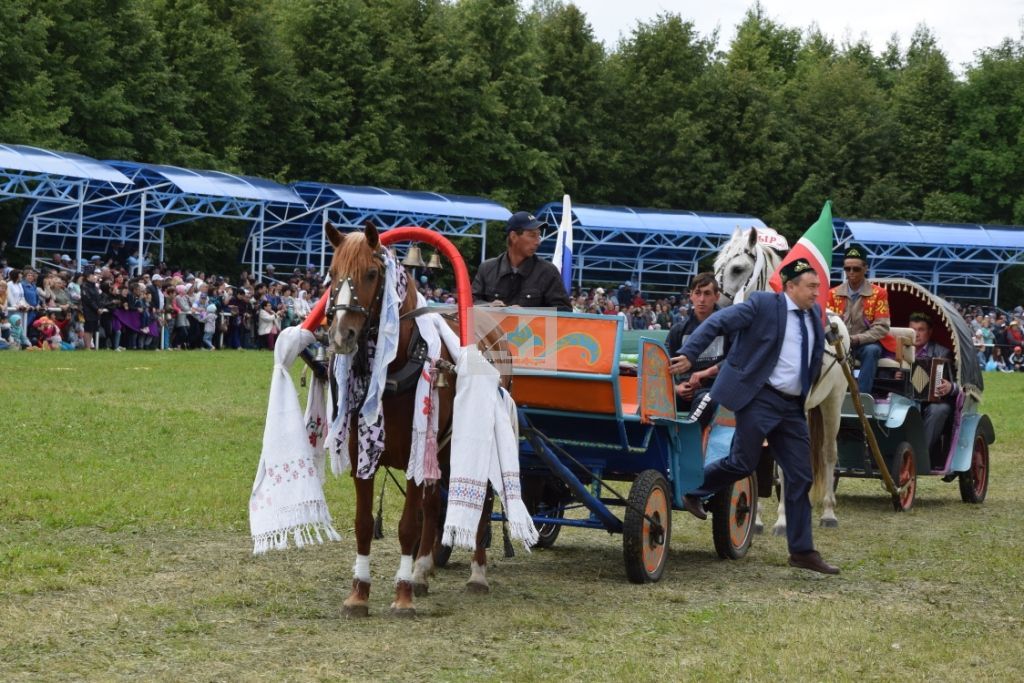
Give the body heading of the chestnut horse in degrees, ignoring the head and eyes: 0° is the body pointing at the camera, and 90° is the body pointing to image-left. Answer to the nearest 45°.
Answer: approximately 45°

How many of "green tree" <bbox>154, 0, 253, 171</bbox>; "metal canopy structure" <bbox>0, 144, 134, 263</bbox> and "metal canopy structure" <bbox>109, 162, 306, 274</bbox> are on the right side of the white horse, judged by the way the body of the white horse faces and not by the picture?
3

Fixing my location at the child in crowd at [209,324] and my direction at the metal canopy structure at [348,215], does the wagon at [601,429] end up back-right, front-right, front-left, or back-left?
back-right

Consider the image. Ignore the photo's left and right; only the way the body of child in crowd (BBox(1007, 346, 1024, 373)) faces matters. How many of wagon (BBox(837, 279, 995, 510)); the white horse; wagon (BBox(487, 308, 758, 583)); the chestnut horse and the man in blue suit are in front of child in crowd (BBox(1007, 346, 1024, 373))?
5

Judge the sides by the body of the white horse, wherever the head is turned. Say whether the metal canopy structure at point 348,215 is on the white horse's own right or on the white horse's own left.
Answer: on the white horse's own right

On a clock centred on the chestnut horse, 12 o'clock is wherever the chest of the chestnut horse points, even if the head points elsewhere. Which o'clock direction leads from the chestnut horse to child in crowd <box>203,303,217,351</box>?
The child in crowd is roughly at 4 o'clock from the chestnut horse.

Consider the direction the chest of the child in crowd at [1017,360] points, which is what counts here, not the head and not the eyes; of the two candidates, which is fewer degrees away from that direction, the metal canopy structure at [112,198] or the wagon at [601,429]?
the wagon

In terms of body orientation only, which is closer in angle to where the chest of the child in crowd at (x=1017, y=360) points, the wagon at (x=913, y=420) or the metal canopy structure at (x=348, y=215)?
the wagon

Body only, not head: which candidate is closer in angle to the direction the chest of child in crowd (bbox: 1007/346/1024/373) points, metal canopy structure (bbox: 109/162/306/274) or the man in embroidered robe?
the man in embroidered robe

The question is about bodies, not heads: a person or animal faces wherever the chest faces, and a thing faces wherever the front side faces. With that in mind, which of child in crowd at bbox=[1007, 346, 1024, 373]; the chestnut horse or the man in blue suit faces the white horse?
the child in crowd

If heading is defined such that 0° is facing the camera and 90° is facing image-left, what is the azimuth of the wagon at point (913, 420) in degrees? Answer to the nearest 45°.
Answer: approximately 45°

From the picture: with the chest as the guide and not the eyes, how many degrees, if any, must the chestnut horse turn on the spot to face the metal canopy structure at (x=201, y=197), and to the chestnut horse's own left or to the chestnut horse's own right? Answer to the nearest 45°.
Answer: approximately 135° to the chestnut horse's own right

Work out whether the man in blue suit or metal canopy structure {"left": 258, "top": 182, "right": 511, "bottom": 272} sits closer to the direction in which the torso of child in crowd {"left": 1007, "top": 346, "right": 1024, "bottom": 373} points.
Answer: the man in blue suit

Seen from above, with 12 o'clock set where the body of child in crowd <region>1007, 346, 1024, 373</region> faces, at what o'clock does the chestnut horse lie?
The chestnut horse is roughly at 12 o'clock from the child in crowd.
